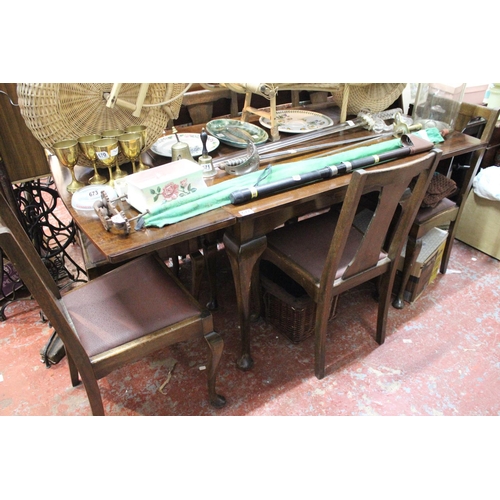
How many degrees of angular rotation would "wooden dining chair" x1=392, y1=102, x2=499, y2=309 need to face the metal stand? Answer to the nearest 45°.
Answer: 0° — it already faces it

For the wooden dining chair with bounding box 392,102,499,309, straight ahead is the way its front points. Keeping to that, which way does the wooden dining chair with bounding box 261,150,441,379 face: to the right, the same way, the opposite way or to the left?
to the right

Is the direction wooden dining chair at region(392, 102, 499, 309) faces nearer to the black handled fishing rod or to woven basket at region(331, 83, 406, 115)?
the black handled fishing rod

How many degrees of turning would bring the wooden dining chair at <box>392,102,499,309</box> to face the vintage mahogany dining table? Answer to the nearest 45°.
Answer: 0° — it already faces it

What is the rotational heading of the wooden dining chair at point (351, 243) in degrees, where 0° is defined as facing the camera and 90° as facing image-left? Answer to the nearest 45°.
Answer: approximately 135°

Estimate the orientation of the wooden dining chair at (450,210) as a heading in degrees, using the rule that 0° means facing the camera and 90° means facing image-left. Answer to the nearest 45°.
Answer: approximately 45°

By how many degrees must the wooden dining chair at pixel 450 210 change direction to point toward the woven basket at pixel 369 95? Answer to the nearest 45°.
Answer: approximately 45° to its right

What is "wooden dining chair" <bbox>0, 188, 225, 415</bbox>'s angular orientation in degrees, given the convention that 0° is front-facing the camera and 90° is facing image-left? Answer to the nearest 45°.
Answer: approximately 225°
